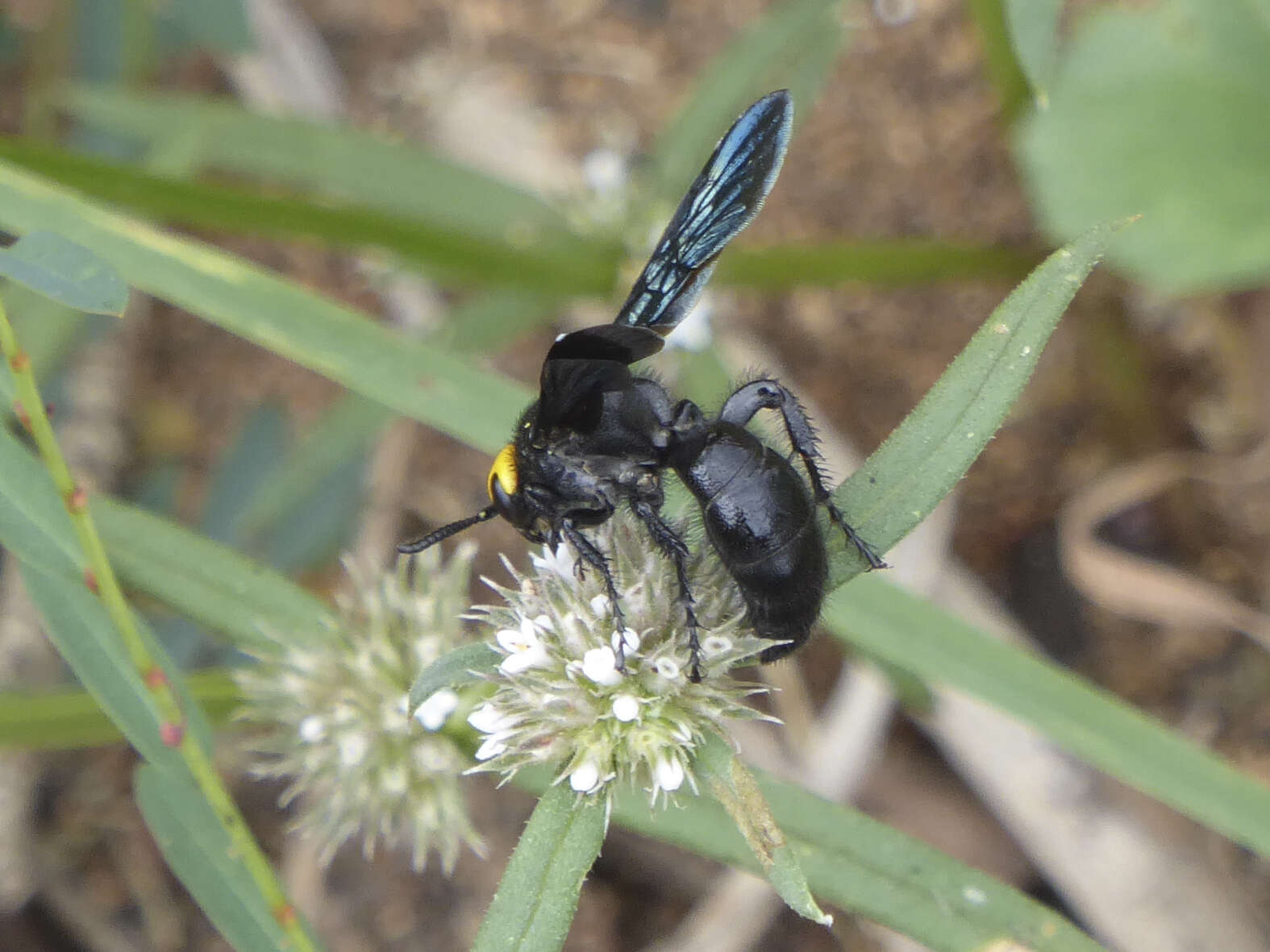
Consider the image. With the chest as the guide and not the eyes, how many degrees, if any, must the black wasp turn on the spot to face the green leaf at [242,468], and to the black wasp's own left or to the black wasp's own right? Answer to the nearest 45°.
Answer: approximately 45° to the black wasp's own right

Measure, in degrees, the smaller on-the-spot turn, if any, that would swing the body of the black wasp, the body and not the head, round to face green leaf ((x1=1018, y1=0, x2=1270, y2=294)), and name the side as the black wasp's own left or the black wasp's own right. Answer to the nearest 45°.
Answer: approximately 90° to the black wasp's own right

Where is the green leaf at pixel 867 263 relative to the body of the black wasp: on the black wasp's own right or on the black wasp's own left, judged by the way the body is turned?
on the black wasp's own right

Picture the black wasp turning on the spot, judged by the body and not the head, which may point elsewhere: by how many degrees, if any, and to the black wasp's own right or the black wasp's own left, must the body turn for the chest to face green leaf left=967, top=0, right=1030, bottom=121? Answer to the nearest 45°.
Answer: approximately 90° to the black wasp's own right

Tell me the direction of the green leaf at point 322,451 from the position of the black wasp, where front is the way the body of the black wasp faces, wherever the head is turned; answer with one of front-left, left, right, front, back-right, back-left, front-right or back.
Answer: front-right

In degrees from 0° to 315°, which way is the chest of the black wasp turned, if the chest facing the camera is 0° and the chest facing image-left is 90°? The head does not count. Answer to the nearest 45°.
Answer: approximately 90°
